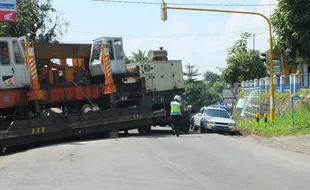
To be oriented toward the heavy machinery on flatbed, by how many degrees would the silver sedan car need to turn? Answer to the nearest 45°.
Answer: approximately 90° to its right

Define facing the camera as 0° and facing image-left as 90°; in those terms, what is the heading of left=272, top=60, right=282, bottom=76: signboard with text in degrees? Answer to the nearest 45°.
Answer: approximately 0°

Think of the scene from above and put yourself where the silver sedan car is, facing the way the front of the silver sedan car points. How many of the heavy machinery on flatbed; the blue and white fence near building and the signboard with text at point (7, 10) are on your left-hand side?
1

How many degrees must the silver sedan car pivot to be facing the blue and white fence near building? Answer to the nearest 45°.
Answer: approximately 90° to its left

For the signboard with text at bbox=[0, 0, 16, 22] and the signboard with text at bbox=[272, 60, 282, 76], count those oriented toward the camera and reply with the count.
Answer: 2

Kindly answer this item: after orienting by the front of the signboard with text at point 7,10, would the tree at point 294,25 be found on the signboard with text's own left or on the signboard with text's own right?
on the signboard with text's own left
